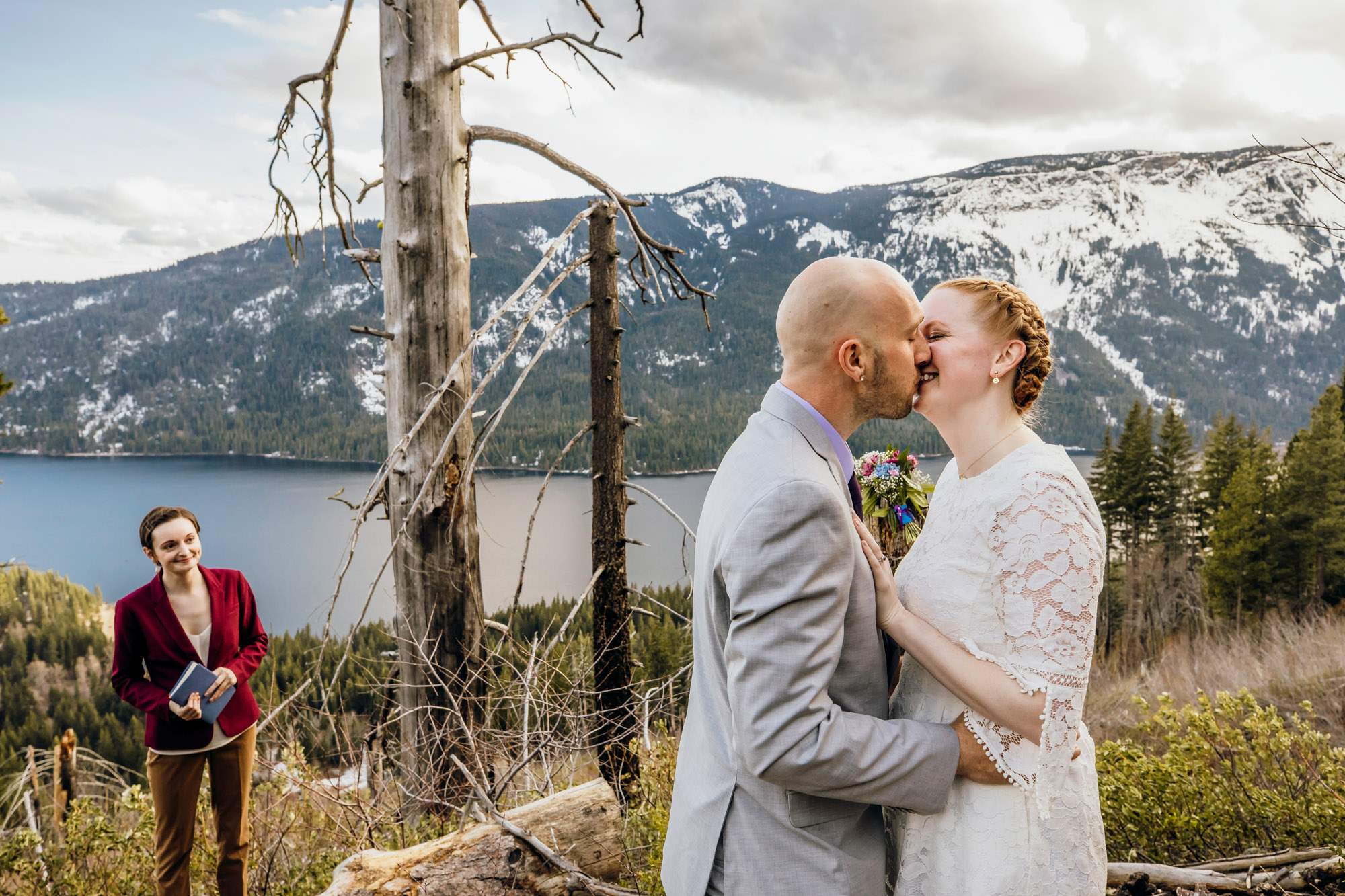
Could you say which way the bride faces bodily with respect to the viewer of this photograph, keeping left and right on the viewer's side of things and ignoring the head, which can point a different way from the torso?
facing to the left of the viewer

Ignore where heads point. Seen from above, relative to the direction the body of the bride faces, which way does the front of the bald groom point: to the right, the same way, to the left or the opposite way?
the opposite way

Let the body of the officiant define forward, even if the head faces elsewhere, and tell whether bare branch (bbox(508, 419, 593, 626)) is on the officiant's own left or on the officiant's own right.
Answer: on the officiant's own left

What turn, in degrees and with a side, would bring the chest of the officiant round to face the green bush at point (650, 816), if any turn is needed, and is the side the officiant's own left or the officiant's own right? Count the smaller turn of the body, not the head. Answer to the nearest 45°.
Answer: approximately 90° to the officiant's own left

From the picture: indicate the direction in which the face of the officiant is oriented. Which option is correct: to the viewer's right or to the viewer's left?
to the viewer's right

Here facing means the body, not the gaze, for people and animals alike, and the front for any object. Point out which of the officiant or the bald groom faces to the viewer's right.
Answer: the bald groom

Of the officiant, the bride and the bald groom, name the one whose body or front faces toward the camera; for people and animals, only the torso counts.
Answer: the officiant

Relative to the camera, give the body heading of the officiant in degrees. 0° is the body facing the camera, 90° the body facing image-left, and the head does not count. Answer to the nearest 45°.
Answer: approximately 0°

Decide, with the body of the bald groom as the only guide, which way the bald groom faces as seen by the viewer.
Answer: to the viewer's right
